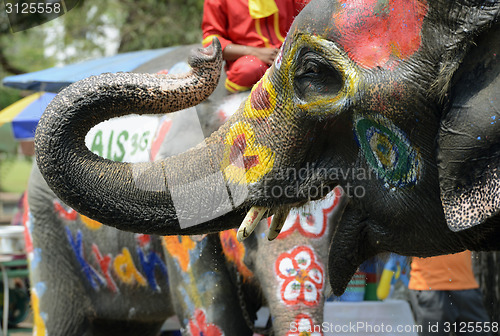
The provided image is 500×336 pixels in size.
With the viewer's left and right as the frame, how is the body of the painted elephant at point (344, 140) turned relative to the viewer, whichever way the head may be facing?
facing to the left of the viewer

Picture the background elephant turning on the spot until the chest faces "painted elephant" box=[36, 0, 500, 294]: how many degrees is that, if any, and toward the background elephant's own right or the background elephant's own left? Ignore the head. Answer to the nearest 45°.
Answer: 0° — it already faces it

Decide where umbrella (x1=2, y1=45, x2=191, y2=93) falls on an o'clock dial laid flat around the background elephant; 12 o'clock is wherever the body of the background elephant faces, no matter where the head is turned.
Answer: The umbrella is roughly at 7 o'clock from the background elephant.

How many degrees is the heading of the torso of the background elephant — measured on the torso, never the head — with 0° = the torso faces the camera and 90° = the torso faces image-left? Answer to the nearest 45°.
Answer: approximately 315°

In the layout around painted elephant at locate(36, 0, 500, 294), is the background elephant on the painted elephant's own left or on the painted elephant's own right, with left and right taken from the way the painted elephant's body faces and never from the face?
on the painted elephant's own right

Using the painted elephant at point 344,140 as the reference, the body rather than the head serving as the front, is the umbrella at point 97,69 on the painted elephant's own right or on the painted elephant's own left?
on the painted elephant's own right

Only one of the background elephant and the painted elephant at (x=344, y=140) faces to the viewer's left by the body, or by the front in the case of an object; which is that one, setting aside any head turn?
the painted elephant

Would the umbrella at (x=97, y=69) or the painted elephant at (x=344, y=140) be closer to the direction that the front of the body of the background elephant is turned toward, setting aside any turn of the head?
the painted elephant

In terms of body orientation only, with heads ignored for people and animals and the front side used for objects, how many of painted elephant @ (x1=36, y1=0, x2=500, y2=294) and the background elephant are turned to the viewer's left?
1
